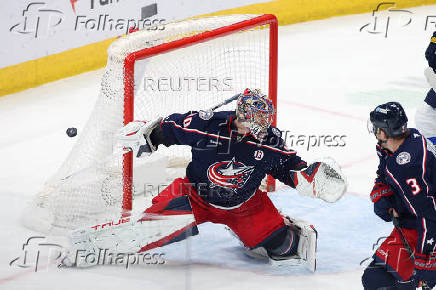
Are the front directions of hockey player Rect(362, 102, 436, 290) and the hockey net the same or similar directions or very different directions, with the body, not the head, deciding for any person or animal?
very different directions

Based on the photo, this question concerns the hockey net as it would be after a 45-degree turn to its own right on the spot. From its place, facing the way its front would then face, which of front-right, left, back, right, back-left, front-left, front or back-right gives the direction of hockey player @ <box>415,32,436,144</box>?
left

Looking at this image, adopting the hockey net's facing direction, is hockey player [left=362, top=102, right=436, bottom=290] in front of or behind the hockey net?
in front

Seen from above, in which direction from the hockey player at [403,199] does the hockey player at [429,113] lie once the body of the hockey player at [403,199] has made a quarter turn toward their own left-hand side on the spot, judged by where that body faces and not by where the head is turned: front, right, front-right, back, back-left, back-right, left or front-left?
back

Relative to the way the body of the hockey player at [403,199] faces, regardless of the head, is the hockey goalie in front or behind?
in front

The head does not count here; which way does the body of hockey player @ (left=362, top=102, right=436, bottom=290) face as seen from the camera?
to the viewer's left

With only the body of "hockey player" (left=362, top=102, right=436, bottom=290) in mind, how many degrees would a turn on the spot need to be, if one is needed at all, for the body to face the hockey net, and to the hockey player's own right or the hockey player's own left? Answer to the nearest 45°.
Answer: approximately 45° to the hockey player's own right

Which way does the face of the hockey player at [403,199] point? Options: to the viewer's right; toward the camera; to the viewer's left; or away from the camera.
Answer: to the viewer's left

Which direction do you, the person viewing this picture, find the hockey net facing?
facing the viewer and to the right of the viewer
